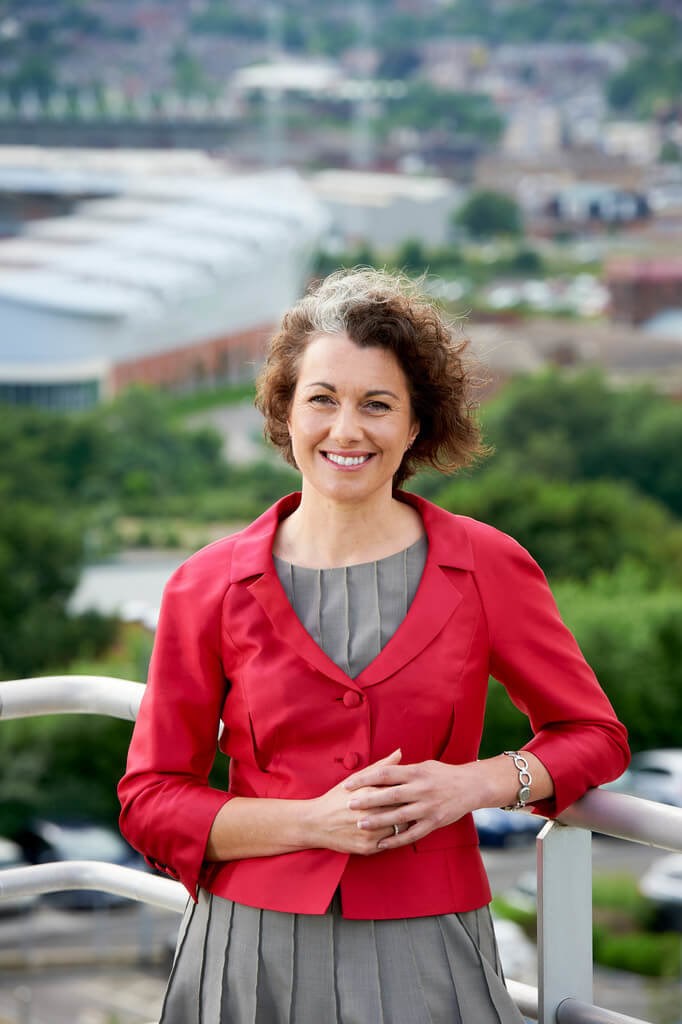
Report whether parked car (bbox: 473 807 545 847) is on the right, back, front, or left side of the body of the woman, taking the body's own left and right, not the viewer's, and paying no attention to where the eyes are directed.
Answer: back

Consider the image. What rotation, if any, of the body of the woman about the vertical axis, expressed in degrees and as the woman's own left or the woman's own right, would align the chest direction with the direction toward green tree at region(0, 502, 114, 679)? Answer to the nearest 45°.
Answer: approximately 180°

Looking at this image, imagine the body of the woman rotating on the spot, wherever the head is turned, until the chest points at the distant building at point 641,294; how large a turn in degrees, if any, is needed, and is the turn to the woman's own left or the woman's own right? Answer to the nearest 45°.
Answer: approximately 180°

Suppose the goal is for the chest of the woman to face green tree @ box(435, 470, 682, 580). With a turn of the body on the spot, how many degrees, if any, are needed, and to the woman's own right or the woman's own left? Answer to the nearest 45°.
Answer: approximately 180°

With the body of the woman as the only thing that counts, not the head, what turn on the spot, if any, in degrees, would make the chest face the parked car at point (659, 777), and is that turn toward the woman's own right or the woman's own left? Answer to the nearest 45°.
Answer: approximately 180°

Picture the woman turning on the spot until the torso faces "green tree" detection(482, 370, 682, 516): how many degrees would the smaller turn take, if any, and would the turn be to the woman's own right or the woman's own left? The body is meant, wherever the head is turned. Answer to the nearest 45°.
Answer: approximately 180°

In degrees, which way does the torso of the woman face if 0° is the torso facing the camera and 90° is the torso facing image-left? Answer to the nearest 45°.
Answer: approximately 0°
